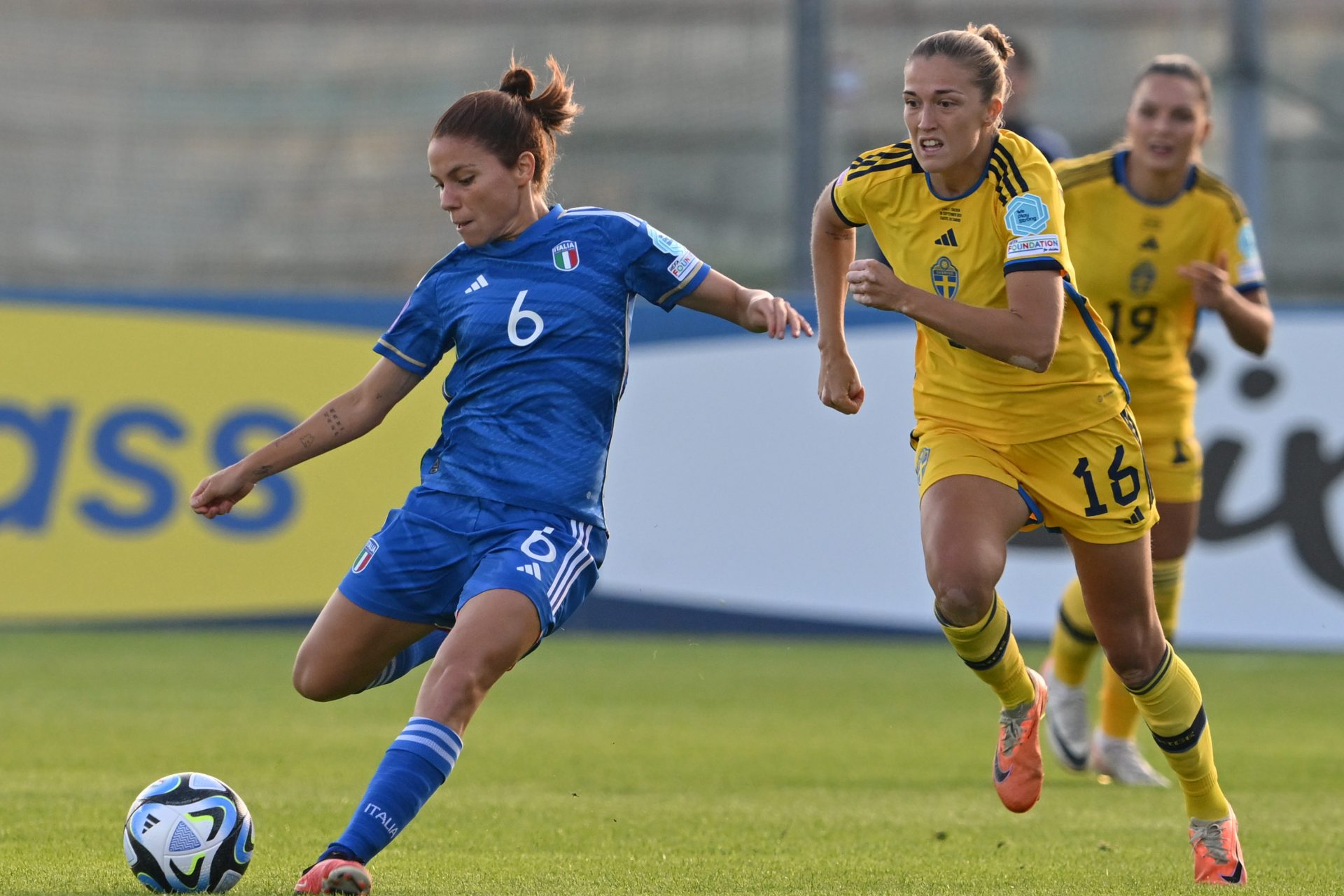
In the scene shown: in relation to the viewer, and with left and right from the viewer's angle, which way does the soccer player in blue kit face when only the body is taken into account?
facing the viewer and to the left of the viewer

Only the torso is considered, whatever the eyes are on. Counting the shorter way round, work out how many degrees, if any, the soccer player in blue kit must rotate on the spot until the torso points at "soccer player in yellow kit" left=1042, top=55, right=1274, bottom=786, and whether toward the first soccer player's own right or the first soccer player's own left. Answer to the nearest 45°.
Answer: approximately 180°

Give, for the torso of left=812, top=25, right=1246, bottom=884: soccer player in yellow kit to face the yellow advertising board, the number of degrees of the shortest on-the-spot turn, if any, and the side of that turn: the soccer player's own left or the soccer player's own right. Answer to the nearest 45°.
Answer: approximately 90° to the soccer player's own right

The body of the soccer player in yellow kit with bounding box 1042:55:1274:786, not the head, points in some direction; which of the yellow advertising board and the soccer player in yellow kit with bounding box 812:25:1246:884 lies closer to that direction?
the soccer player in yellow kit

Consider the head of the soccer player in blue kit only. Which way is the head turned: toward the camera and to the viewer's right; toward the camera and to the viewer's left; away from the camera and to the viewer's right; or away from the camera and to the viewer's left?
toward the camera and to the viewer's left

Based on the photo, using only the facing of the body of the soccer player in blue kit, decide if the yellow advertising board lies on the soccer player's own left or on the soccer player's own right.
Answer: on the soccer player's own right

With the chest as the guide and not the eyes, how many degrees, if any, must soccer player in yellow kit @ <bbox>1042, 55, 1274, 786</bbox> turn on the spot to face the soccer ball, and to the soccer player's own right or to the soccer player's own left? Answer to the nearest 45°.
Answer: approximately 45° to the soccer player's own right

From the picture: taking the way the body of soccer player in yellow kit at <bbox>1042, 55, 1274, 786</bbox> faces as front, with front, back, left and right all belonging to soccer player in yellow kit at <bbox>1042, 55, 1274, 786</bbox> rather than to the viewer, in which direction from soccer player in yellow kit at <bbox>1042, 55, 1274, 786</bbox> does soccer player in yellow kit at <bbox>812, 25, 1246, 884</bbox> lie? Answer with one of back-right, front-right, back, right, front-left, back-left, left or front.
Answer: front

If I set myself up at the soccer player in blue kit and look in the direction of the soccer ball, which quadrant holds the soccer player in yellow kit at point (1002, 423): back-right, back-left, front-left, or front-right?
back-left
